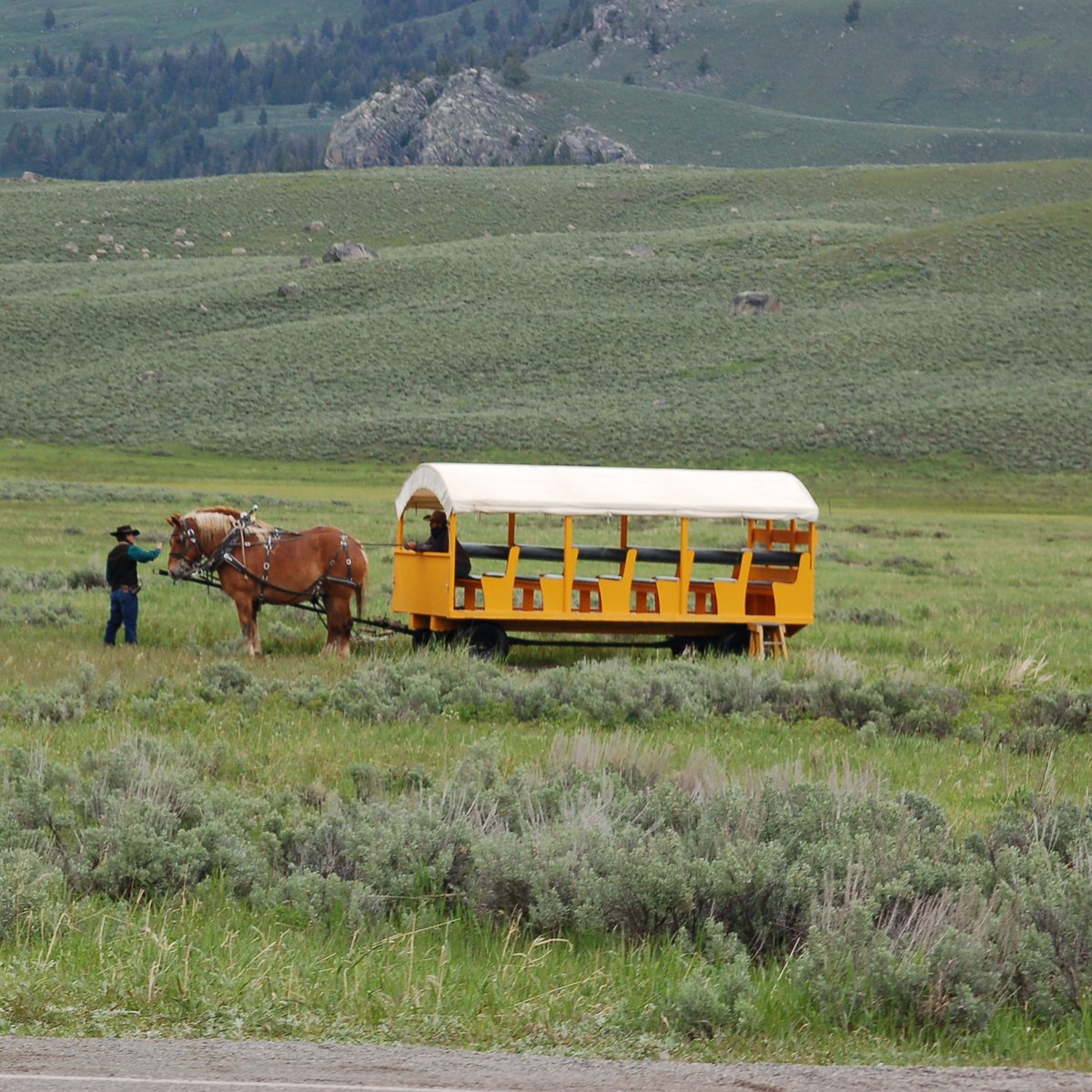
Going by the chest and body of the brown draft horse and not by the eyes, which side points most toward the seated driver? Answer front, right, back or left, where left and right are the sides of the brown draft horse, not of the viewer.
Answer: back

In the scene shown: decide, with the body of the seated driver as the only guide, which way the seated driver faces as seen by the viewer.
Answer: to the viewer's left

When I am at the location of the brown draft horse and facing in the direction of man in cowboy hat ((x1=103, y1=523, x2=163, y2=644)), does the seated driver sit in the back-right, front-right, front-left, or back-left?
back-right

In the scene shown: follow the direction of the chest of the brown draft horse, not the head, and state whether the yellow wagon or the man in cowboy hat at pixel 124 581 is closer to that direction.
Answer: the man in cowboy hat

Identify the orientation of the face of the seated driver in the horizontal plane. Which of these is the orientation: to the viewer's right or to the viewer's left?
to the viewer's left

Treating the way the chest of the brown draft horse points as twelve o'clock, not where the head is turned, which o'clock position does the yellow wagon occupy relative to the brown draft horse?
The yellow wagon is roughly at 6 o'clock from the brown draft horse.

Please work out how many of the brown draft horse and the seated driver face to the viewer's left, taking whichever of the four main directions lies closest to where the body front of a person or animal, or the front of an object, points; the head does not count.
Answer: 2

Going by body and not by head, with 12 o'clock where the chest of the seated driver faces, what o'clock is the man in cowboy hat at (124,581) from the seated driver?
The man in cowboy hat is roughly at 12 o'clock from the seated driver.

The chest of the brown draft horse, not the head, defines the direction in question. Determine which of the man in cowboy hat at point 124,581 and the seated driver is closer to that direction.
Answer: the man in cowboy hat

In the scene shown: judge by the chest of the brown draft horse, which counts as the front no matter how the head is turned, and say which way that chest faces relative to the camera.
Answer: to the viewer's left
